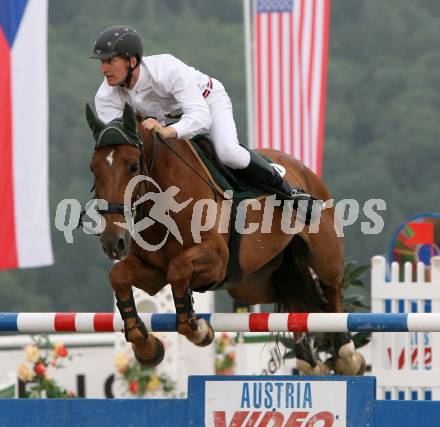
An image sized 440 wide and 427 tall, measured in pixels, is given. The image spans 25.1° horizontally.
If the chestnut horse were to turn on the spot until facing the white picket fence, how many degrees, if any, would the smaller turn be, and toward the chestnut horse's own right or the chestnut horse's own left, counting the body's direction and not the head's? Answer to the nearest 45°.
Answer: approximately 180°

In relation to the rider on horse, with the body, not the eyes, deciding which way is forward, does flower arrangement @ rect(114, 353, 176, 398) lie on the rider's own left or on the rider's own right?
on the rider's own right

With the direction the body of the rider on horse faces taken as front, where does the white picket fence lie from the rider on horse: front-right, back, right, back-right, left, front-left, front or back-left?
back

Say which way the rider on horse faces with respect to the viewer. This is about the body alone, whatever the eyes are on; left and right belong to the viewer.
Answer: facing the viewer and to the left of the viewer

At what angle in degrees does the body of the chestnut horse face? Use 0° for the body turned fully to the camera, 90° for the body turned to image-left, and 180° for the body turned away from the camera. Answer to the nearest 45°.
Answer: approximately 45°

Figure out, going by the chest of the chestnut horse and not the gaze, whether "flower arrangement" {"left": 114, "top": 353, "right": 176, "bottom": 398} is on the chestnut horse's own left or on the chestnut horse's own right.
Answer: on the chestnut horse's own right

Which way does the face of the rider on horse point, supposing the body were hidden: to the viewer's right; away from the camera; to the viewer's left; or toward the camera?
to the viewer's left

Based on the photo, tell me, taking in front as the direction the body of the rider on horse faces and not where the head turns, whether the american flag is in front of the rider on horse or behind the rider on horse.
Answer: behind
